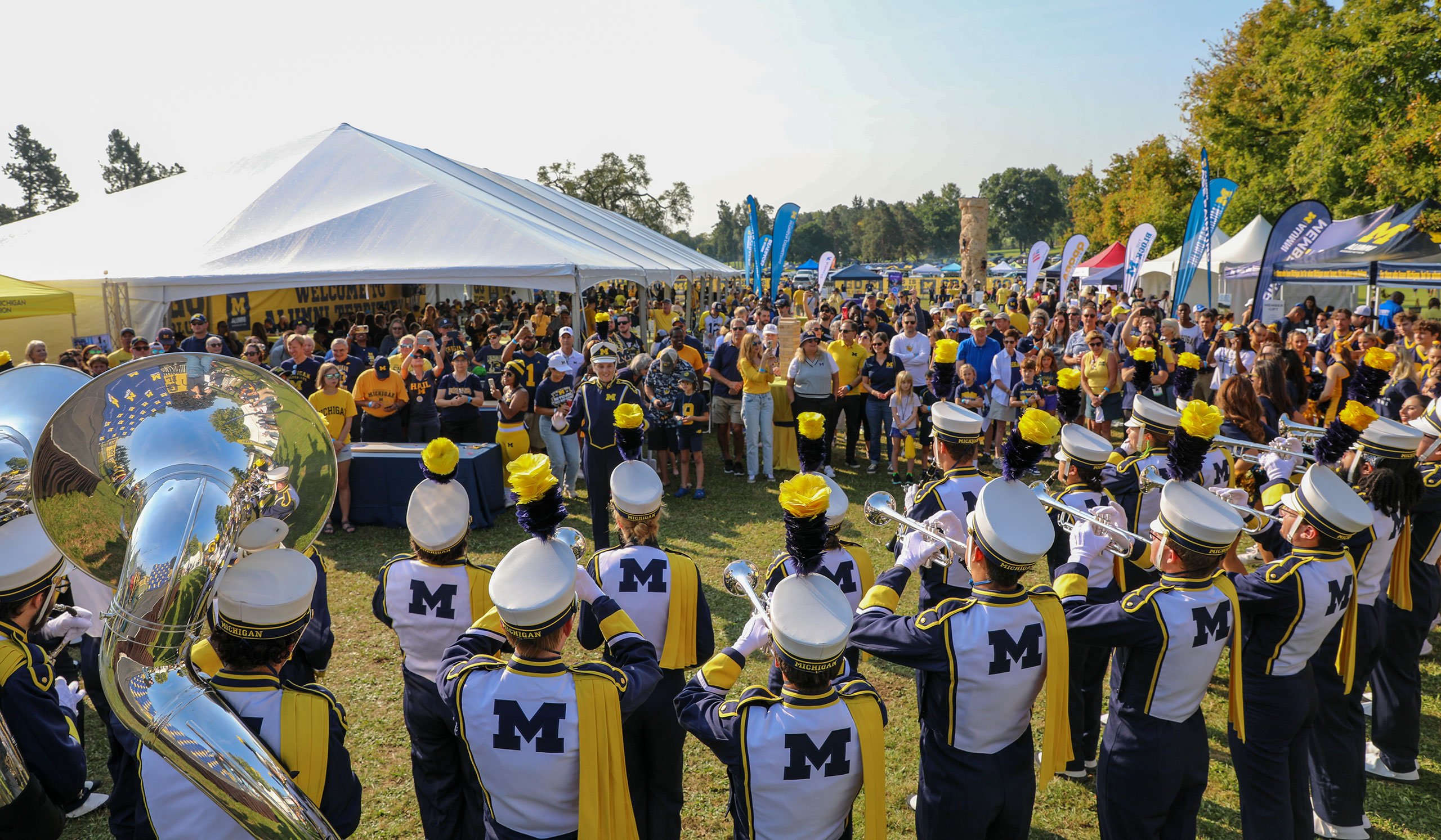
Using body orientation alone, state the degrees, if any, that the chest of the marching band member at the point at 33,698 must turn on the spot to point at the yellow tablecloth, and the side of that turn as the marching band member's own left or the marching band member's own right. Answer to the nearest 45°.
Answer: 0° — they already face it

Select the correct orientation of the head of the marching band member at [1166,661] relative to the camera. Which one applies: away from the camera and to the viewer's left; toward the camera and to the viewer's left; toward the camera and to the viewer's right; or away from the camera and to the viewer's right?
away from the camera and to the viewer's left

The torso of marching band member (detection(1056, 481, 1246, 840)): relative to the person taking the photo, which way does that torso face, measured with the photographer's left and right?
facing away from the viewer and to the left of the viewer

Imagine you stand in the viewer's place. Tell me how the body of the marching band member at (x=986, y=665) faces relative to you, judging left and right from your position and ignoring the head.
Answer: facing away from the viewer and to the left of the viewer

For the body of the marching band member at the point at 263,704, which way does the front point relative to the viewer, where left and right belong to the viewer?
facing away from the viewer

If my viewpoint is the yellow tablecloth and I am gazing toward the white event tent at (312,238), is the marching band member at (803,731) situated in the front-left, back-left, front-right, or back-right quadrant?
back-left

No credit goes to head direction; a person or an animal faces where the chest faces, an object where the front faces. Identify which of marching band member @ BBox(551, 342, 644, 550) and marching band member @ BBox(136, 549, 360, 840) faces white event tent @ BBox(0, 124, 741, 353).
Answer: marching band member @ BBox(136, 549, 360, 840)

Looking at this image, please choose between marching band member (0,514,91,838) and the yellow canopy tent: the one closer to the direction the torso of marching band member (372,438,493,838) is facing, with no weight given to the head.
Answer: the yellow canopy tent

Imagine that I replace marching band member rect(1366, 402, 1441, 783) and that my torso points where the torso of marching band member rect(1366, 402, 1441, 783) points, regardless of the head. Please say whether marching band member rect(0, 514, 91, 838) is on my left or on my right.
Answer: on my left

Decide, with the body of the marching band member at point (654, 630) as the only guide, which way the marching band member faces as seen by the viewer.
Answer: away from the camera

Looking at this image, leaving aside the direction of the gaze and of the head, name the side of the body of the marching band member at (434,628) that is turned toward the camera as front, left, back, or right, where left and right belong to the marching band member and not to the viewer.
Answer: back
